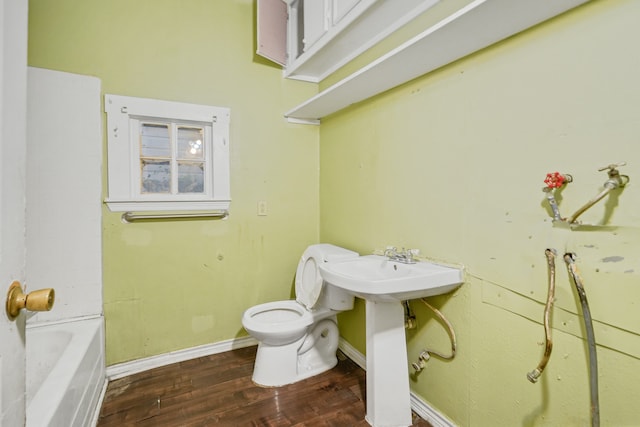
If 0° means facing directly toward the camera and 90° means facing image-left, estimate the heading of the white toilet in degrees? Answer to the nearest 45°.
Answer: approximately 45°

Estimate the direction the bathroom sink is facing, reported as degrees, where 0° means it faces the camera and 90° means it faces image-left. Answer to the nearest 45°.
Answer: approximately 45°

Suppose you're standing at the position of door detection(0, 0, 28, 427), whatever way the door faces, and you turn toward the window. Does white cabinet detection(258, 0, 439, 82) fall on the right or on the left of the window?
right
